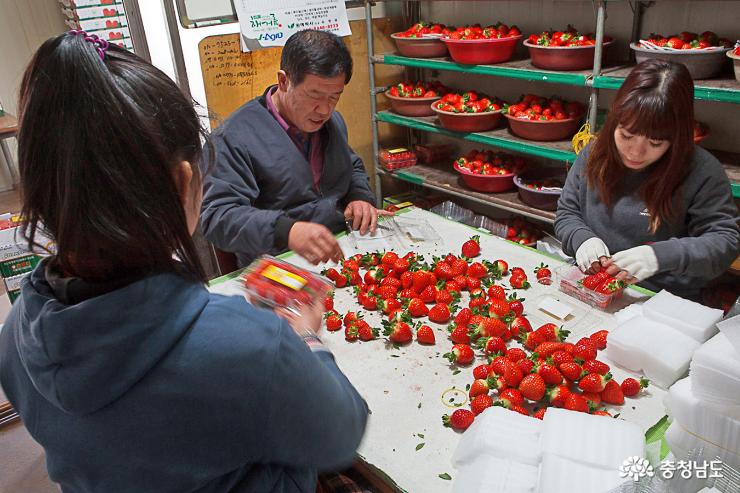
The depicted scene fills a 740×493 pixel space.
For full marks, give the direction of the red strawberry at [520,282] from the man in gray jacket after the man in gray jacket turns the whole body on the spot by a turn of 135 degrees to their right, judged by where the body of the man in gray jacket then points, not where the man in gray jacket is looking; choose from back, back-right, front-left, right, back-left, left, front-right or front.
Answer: back-left

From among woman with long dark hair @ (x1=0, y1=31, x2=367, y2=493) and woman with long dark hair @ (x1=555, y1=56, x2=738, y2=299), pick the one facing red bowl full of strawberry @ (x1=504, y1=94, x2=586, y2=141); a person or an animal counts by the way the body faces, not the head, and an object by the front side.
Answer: woman with long dark hair @ (x1=0, y1=31, x2=367, y2=493)

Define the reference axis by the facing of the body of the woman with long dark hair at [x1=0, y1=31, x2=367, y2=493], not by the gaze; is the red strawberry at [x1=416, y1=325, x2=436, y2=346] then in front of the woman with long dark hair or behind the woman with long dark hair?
in front

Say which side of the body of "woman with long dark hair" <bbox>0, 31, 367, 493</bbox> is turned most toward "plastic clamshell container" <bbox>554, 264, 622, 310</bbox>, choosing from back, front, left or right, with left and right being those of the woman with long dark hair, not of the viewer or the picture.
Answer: front

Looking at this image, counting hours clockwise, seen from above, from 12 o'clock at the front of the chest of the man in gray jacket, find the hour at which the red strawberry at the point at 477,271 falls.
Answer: The red strawberry is roughly at 12 o'clock from the man in gray jacket.

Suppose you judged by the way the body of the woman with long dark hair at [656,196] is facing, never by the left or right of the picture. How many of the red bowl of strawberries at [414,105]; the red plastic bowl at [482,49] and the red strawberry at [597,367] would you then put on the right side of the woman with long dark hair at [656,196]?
2

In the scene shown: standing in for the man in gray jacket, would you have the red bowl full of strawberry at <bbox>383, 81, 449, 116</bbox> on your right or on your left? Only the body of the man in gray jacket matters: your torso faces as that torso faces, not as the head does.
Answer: on your left

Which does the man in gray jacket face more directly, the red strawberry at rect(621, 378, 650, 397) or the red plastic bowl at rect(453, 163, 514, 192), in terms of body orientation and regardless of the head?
the red strawberry

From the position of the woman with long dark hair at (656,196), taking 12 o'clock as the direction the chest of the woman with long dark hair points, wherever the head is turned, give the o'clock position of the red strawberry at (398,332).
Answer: The red strawberry is roughly at 12 o'clock from the woman with long dark hair.

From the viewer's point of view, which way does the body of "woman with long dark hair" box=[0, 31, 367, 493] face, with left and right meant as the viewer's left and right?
facing away from the viewer and to the right of the viewer

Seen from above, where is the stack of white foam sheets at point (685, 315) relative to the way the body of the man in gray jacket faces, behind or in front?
in front

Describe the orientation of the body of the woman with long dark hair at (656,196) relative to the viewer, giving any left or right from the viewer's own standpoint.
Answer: facing the viewer and to the left of the viewer

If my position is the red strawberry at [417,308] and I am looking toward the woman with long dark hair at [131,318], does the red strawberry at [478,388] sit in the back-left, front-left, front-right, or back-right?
front-left

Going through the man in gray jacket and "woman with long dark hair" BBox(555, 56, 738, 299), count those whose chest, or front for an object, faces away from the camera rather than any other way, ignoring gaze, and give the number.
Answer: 0

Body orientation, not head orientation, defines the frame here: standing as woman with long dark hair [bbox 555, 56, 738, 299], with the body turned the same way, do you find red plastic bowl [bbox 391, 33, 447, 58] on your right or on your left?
on your right

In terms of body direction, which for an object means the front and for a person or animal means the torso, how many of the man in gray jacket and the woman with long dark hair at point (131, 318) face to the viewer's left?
0

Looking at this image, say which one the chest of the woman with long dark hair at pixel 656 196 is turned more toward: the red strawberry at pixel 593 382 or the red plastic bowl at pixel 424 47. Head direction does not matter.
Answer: the red strawberry

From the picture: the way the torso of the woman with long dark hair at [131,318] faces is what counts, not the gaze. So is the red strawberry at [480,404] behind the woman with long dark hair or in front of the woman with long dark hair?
in front

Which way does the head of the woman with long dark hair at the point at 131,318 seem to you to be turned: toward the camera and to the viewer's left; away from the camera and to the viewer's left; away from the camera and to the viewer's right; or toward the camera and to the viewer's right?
away from the camera and to the viewer's right
